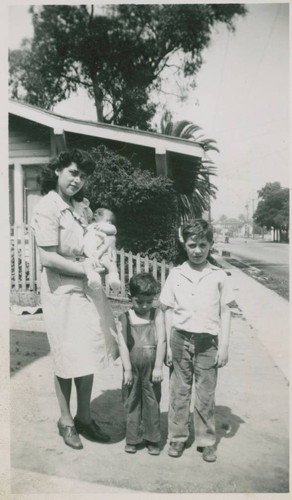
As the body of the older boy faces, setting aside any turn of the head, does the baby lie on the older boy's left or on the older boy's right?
on the older boy's right

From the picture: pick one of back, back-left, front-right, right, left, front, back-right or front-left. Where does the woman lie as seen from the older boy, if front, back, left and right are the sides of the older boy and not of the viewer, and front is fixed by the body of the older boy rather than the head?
right

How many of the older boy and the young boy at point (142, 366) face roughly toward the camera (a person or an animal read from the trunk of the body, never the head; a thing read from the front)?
2

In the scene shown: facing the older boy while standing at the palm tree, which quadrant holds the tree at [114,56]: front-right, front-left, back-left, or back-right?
back-right

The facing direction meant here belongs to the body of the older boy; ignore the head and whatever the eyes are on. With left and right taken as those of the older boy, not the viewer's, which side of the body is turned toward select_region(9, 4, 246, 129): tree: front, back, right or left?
back

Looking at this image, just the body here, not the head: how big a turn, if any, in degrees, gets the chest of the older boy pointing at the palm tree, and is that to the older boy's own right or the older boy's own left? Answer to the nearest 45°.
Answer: approximately 180°

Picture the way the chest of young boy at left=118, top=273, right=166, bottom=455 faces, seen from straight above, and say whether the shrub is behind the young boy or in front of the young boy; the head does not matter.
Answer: behind

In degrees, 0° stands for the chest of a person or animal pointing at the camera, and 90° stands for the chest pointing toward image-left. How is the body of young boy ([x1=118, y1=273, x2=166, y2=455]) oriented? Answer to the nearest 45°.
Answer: approximately 0°
